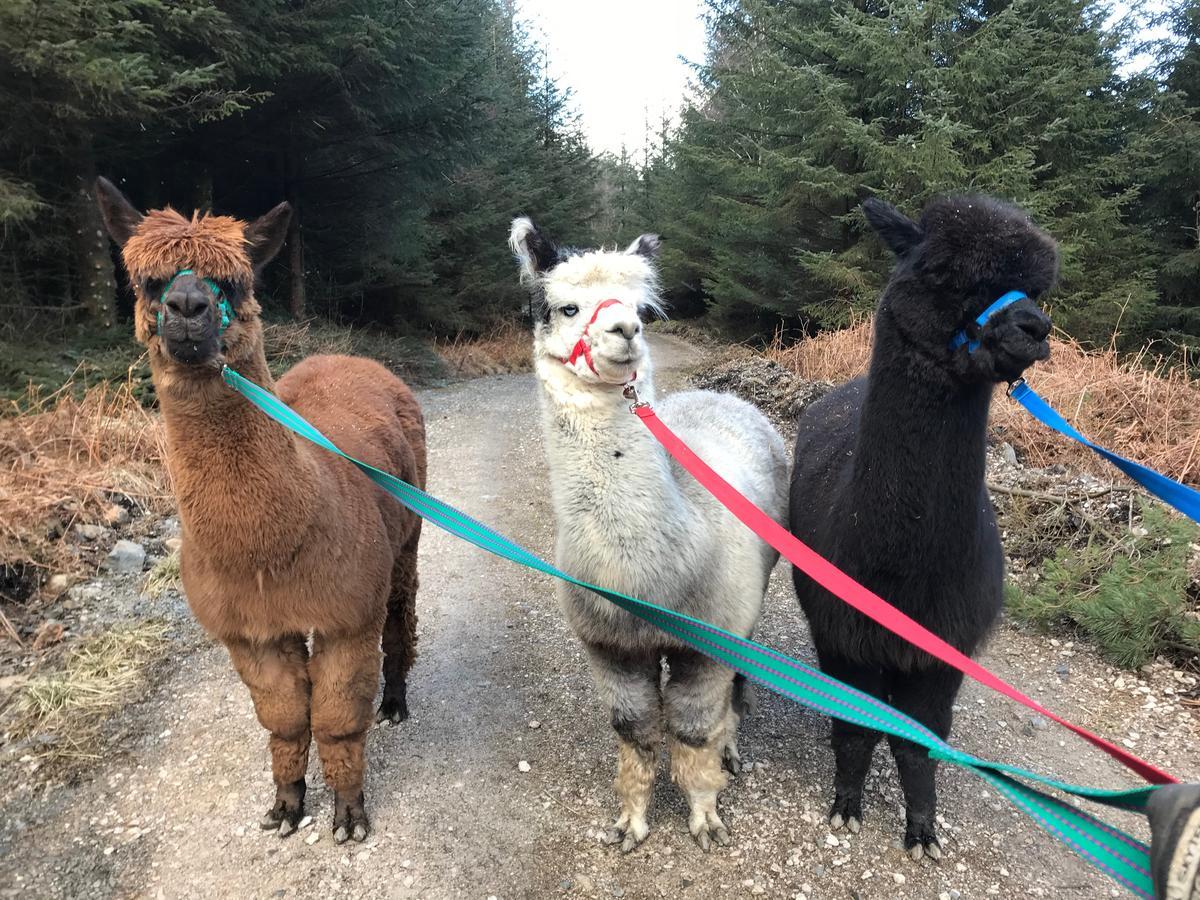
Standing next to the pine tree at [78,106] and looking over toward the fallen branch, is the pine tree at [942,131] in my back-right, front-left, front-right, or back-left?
front-left

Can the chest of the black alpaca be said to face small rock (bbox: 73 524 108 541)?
no

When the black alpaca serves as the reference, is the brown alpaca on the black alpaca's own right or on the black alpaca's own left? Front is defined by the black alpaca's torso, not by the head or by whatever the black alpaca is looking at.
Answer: on the black alpaca's own right

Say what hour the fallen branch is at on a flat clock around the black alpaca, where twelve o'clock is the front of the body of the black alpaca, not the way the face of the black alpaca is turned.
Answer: The fallen branch is roughly at 8 o'clock from the black alpaca.

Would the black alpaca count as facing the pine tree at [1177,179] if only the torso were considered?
no

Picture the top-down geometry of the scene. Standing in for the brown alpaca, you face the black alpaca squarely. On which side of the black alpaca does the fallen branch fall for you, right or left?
left

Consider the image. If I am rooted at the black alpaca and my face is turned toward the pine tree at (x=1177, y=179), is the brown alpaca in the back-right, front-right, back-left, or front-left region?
back-left

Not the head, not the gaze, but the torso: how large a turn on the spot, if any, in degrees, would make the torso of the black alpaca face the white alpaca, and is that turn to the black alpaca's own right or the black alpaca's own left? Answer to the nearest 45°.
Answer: approximately 135° to the black alpaca's own right

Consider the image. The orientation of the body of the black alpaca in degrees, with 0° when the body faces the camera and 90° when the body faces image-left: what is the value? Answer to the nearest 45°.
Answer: approximately 315°

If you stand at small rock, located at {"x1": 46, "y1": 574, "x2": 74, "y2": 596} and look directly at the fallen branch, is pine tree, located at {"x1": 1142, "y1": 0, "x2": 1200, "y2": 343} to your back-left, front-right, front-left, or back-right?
front-left

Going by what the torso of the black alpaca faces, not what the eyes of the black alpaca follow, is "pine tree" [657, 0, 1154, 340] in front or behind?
behind

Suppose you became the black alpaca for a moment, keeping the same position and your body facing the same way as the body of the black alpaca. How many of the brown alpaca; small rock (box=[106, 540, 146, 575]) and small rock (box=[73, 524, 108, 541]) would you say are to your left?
0
